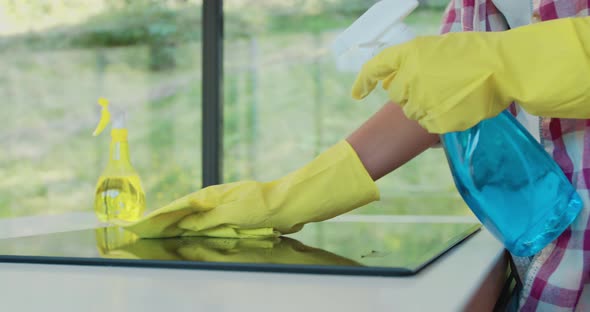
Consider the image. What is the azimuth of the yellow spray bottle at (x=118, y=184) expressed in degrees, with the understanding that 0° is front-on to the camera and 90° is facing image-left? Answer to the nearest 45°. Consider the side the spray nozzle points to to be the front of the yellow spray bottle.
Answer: approximately 90°
